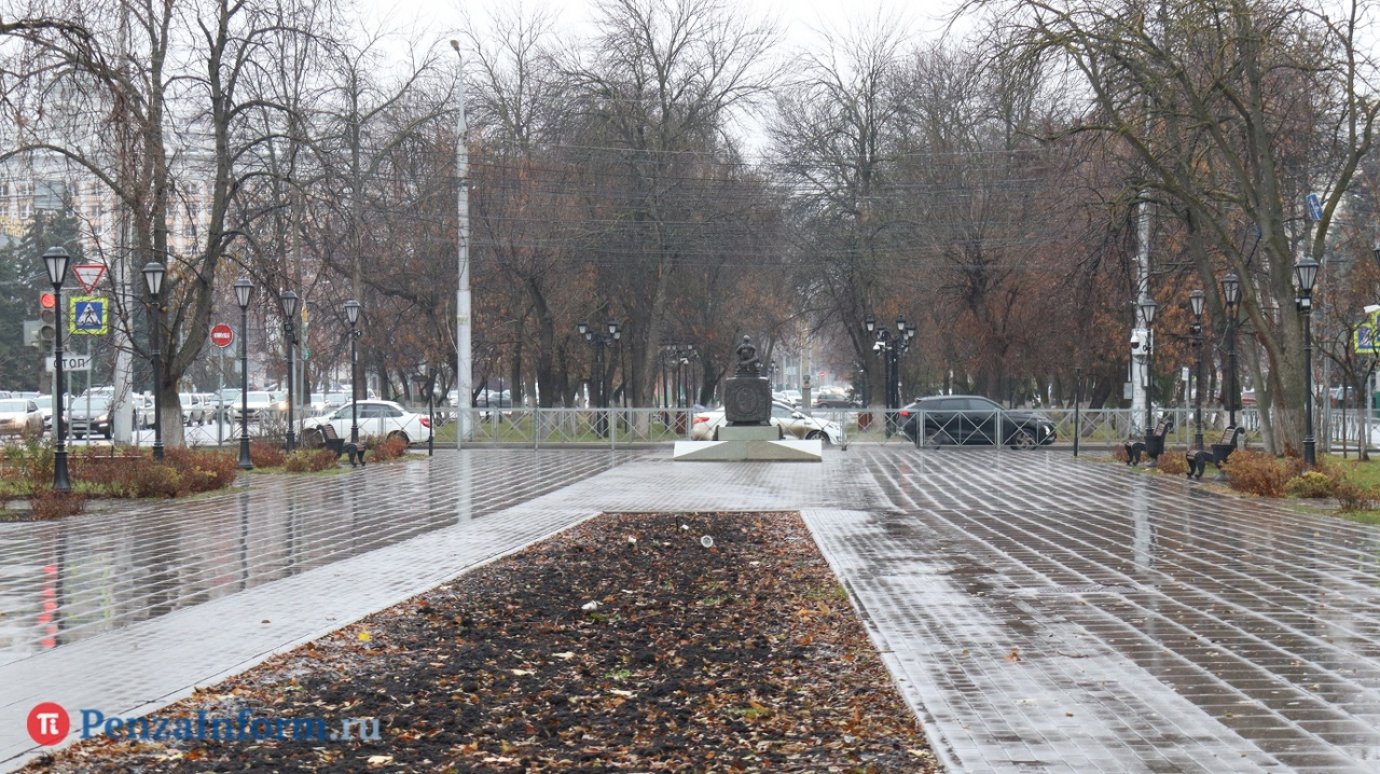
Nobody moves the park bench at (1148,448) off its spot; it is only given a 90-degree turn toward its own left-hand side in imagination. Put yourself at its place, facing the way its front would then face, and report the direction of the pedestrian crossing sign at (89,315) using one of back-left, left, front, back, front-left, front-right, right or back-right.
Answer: front-right

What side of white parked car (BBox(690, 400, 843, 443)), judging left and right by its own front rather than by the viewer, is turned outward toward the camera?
right

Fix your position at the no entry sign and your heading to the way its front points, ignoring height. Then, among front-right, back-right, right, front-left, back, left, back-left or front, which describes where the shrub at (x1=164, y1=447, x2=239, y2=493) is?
front

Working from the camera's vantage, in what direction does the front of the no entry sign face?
facing the viewer

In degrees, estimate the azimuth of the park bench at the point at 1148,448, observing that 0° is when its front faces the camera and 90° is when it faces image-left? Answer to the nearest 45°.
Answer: approximately 90°

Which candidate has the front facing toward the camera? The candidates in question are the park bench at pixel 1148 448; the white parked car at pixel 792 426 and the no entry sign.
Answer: the no entry sign

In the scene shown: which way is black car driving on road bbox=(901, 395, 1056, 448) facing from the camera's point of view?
to the viewer's right

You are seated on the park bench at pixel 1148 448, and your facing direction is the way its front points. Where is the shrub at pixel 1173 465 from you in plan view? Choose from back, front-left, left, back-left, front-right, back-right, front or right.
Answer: left

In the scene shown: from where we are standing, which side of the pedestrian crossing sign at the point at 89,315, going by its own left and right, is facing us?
front

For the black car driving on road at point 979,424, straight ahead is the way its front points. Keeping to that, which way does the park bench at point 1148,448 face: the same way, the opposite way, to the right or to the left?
the opposite way

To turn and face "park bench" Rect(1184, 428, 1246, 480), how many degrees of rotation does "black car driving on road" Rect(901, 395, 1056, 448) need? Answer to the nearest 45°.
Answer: approximately 90° to its right

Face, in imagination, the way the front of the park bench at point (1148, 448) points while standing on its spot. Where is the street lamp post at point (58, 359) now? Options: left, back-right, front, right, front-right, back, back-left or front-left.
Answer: front-left

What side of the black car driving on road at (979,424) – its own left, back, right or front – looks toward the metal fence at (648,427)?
back

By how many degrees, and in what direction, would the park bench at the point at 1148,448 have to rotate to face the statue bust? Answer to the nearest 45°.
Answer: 0° — it already faces it
